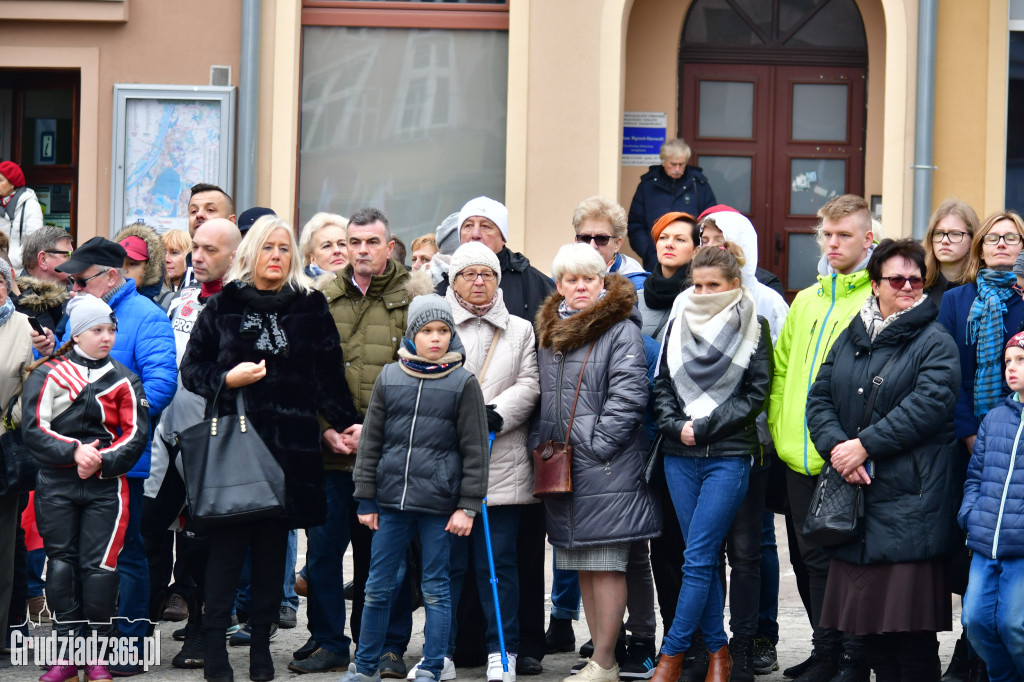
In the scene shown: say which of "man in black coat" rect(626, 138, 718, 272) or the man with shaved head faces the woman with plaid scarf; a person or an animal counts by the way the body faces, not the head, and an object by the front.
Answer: the man in black coat

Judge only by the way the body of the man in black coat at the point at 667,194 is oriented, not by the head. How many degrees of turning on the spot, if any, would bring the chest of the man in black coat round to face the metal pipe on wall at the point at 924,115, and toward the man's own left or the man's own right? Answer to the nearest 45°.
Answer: approximately 90° to the man's own left

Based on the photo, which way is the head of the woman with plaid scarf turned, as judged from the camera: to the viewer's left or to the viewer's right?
to the viewer's left

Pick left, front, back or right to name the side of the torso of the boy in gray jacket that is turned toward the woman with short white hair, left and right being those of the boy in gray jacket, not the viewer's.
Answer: left

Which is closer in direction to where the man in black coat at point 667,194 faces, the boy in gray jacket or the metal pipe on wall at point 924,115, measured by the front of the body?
the boy in gray jacket

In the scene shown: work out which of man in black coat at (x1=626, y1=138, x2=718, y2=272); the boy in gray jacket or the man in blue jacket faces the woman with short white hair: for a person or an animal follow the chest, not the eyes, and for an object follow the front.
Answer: the man in black coat

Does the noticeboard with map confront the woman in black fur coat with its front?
yes

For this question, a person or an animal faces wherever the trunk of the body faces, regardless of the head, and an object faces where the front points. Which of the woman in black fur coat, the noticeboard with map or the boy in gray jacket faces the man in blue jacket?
the noticeboard with map

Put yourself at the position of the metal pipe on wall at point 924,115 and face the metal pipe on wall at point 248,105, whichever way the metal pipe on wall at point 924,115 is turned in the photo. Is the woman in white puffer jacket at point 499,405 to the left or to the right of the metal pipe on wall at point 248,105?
left

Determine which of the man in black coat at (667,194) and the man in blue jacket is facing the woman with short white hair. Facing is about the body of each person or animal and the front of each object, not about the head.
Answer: the man in black coat

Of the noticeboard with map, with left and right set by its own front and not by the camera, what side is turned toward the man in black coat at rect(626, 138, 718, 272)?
left
